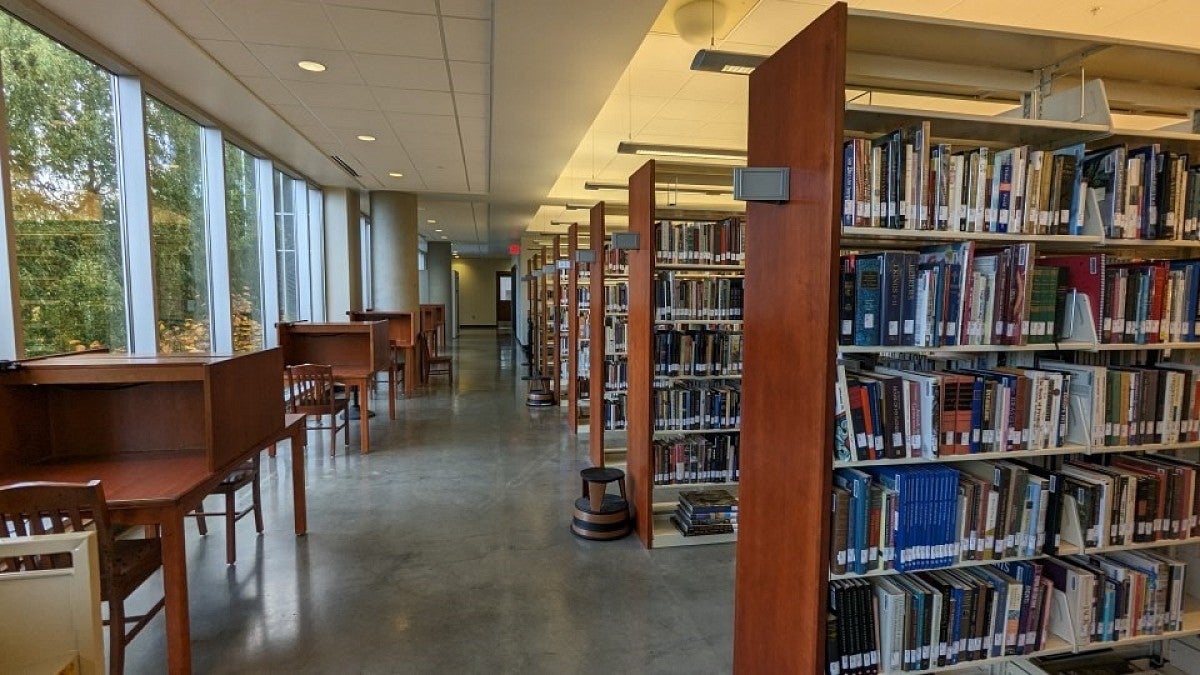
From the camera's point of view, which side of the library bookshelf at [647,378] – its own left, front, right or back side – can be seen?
front

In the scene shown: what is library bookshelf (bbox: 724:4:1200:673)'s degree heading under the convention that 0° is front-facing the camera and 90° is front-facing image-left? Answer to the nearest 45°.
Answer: approximately 315°

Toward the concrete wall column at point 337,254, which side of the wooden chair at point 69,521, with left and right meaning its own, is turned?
front

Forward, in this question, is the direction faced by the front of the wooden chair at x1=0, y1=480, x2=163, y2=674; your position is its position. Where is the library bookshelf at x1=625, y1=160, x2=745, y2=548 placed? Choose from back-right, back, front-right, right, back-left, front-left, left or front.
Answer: front-right

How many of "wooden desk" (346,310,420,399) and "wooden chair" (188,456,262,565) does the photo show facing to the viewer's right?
0

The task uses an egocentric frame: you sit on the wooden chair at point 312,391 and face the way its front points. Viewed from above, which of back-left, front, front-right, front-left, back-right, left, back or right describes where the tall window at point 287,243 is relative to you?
front-left

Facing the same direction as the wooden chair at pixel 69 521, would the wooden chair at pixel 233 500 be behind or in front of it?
in front

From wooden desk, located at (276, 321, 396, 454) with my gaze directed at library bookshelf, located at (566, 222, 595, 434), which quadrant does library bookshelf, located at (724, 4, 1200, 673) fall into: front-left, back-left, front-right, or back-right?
front-right

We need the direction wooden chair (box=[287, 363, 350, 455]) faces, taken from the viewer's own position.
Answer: facing away from the viewer and to the right of the viewer

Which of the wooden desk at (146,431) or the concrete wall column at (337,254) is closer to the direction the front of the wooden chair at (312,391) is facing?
the concrete wall column

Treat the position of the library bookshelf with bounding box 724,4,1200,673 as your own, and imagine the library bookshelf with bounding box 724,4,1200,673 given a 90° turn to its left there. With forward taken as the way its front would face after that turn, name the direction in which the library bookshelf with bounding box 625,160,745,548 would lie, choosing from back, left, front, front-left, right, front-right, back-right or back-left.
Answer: left
